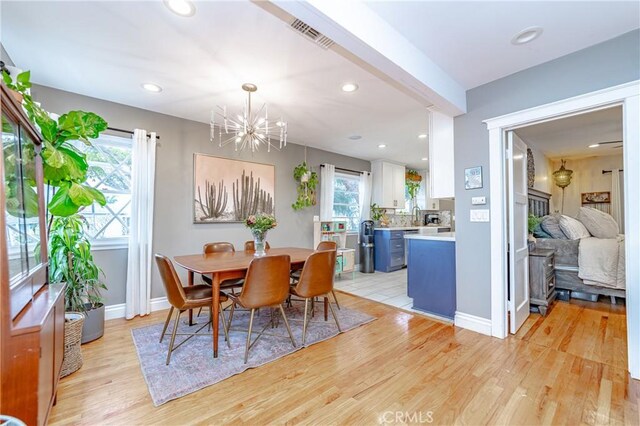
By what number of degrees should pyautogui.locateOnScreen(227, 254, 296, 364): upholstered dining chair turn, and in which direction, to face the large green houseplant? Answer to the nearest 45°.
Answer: approximately 45° to its left

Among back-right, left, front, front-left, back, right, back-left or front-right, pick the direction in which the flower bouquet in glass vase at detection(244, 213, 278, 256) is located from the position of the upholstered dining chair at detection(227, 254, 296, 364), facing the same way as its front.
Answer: front-right

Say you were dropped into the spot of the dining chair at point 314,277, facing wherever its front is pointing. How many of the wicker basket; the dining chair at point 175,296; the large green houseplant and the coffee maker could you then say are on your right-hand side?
1

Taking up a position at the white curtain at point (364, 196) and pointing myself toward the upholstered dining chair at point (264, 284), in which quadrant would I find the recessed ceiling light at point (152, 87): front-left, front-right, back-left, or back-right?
front-right

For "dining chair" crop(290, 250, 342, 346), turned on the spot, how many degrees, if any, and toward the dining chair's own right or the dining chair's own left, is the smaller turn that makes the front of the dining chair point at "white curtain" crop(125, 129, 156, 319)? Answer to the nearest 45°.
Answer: approximately 45° to the dining chair's own left

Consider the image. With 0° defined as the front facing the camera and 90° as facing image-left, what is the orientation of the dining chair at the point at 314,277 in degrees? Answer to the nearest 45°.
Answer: approximately 135°

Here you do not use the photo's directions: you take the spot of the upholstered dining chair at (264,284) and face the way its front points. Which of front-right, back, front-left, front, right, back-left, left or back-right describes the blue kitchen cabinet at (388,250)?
right

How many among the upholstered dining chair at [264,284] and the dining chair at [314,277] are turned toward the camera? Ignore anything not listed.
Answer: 0

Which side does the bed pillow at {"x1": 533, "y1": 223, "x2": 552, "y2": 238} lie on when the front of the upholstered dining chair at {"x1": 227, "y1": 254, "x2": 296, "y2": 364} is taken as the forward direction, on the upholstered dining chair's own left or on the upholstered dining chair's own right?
on the upholstered dining chair's own right

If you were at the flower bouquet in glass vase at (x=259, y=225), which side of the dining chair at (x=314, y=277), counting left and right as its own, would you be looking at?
front

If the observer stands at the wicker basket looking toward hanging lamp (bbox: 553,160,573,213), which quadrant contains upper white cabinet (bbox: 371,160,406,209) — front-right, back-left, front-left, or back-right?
front-left

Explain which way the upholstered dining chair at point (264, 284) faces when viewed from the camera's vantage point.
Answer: facing away from the viewer and to the left of the viewer

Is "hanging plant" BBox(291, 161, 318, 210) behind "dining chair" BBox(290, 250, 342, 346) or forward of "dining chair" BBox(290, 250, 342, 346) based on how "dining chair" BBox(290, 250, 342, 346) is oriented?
forward

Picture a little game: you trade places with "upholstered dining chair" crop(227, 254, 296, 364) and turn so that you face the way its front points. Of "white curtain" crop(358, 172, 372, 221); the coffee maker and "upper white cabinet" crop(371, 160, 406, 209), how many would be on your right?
3

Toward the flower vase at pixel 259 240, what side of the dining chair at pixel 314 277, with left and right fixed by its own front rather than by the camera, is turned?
front

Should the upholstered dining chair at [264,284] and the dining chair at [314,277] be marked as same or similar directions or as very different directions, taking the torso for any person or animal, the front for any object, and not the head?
same or similar directions
